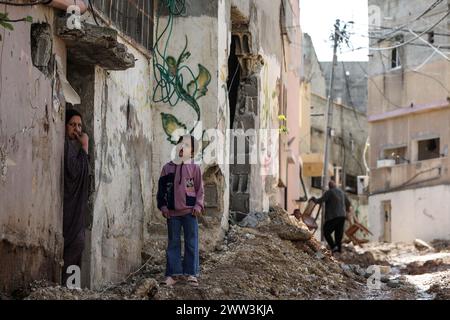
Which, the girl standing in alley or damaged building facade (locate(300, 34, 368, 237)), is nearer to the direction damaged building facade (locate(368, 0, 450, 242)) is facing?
the girl standing in alley

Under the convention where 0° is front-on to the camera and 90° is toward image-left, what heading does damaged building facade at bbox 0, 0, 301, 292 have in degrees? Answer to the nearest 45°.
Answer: approximately 315°

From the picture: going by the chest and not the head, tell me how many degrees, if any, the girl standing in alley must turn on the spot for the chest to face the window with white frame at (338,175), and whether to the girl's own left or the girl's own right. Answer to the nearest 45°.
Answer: approximately 180°

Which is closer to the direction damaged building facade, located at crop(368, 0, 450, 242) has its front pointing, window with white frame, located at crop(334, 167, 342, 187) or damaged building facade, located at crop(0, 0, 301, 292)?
the damaged building facade

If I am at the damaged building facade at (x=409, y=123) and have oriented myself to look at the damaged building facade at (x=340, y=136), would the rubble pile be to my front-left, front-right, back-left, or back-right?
back-left

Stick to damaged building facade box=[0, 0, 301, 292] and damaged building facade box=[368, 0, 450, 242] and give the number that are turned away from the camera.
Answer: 0

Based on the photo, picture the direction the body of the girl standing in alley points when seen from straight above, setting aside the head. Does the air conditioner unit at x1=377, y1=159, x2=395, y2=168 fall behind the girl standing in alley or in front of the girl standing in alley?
behind

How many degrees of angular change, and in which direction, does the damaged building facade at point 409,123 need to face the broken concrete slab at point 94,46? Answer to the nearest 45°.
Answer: approximately 45° to its left

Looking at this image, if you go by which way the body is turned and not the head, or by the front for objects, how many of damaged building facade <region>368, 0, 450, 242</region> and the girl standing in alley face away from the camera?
0

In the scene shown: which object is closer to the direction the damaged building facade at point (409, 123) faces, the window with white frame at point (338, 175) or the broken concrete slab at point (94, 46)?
the broken concrete slab

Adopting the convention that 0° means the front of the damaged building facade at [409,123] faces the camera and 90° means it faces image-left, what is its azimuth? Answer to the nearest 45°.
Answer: approximately 45°

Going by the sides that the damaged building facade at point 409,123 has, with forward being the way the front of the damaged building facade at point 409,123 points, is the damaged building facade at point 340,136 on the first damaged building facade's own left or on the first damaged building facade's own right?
on the first damaged building facade's own right

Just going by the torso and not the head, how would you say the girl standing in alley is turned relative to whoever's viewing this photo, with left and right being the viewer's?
facing the viewer
